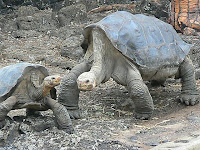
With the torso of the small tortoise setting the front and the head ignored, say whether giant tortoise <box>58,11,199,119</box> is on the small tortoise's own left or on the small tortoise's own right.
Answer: on the small tortoise's own left

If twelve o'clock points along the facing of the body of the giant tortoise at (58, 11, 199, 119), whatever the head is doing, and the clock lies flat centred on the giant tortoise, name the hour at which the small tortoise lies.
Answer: The small tortoise is roughly at 12 o'clock from the giant tortoise.

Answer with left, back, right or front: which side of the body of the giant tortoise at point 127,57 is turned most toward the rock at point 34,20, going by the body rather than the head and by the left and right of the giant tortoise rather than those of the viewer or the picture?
right

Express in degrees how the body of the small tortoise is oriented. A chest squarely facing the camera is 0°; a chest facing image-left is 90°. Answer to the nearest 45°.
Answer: approximately 315°

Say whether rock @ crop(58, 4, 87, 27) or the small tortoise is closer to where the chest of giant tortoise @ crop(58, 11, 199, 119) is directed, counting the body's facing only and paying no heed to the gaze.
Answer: the small tortoise

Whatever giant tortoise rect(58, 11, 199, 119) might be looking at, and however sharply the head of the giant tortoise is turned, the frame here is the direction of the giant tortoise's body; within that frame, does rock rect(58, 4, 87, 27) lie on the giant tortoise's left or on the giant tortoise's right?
on the giant tortoise's right

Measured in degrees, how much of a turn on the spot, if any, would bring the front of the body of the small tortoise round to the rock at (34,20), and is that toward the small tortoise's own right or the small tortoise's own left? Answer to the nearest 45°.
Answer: approximately 135° to the small tortoise's own left

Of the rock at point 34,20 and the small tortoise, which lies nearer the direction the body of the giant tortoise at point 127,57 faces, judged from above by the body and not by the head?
the small tortoise
